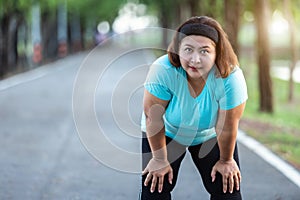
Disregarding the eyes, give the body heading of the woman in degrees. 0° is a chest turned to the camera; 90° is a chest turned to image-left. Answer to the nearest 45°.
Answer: approximately 0°
